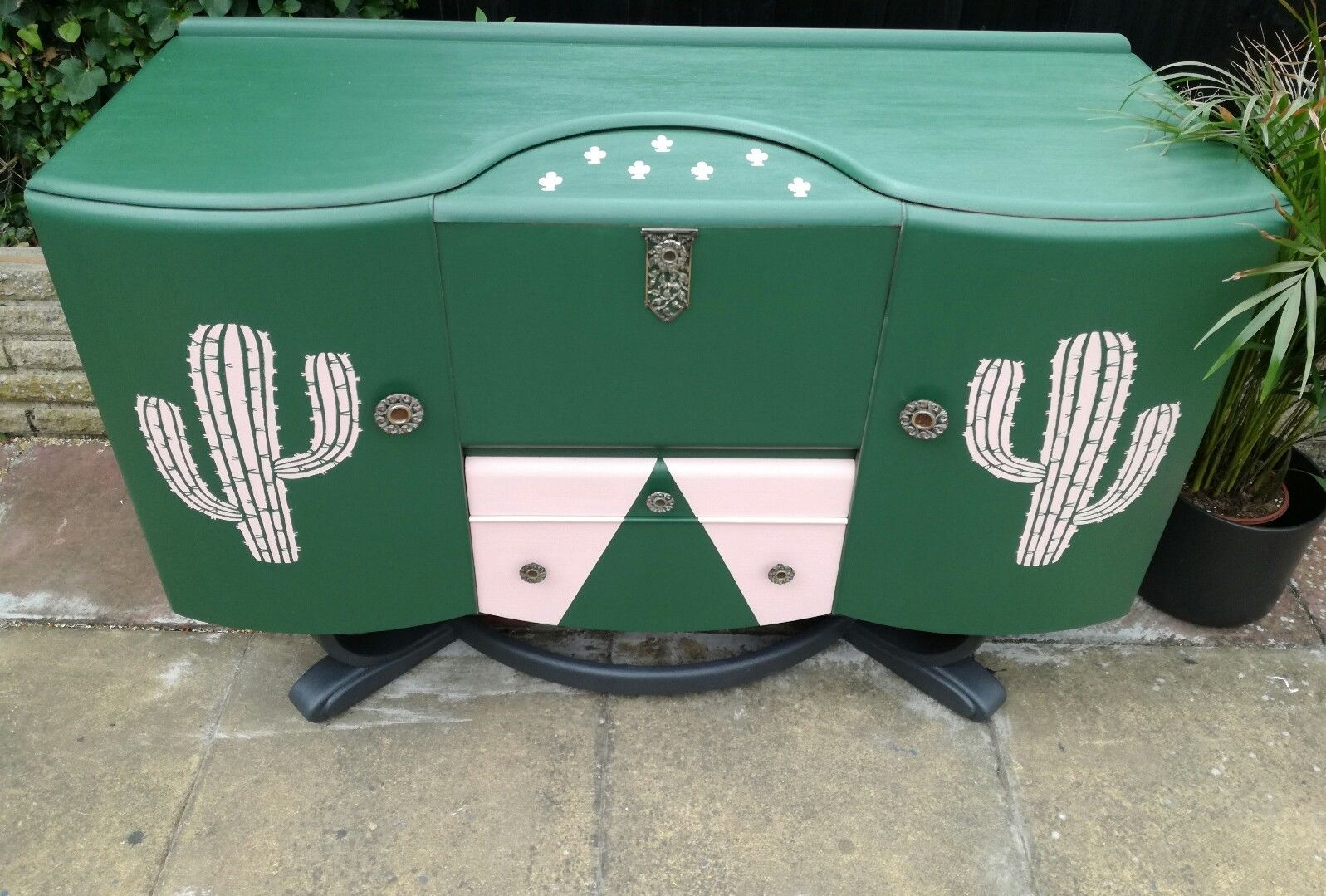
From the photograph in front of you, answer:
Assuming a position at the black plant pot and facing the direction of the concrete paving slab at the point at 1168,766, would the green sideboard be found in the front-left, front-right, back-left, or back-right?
front-right

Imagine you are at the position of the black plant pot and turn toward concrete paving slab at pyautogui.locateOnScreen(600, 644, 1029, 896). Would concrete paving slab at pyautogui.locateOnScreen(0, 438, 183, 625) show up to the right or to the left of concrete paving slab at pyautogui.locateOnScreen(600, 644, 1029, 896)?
right

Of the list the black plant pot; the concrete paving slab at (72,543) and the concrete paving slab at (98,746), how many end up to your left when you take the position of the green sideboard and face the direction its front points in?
1

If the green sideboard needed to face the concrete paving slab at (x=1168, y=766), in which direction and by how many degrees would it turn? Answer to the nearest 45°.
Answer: approximately 90° to its left

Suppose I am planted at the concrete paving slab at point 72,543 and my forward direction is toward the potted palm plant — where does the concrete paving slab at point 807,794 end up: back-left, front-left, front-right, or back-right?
front-right

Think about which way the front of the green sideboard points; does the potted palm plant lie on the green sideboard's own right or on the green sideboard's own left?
on the green sideboard's own left

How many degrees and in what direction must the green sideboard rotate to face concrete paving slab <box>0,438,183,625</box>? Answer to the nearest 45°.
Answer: approximately 90° to its right

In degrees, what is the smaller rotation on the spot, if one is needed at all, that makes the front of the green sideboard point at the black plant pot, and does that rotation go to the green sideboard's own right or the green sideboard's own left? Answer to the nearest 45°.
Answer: approximately 90° to the green sideboard's own left

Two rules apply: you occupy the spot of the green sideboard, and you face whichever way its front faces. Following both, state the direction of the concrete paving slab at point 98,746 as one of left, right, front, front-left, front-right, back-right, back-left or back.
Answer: right

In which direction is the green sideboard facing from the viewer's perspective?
toward the camera
